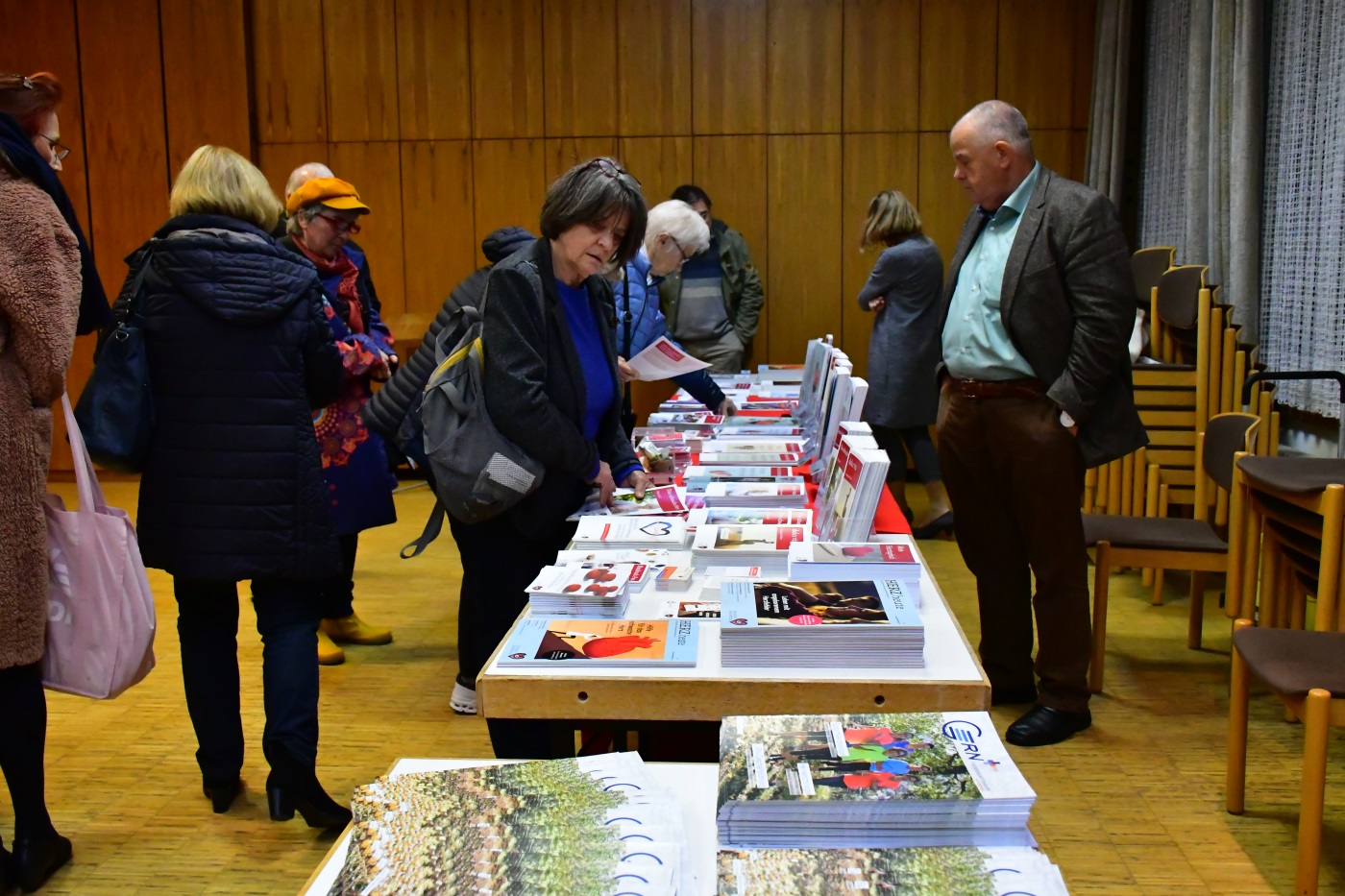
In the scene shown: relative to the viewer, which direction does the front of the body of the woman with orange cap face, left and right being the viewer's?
facing the viewer and to the right of the viewer

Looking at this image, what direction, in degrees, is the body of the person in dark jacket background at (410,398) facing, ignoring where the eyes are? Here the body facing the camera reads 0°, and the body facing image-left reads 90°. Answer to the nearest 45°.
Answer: approximately 270°

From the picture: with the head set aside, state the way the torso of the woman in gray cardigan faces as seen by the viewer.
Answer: to the viewer's left

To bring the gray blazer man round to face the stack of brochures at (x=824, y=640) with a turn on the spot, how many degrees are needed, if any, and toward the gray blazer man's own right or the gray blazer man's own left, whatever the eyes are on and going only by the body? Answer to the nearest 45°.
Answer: approximately 45° to the gray blazer man's own left

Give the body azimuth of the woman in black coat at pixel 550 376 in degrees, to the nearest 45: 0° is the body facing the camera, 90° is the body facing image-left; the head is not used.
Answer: approximately 315°

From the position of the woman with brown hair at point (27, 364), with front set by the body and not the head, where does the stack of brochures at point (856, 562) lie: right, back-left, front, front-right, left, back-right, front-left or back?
front-right

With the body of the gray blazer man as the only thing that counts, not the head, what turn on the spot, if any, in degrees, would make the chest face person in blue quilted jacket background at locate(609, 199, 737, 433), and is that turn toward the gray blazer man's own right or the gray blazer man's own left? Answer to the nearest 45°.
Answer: approximately 90° to the gray blazer man's own right

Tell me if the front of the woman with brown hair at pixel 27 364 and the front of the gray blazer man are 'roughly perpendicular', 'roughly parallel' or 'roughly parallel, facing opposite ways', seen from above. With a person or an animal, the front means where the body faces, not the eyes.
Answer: roughly parallel, facing opposite ways

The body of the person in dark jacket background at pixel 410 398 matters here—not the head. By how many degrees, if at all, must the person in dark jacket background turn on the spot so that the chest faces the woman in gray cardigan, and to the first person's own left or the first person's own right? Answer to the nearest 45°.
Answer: approximately 45° to the first person's own left

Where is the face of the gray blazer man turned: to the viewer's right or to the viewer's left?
to the viewer's left

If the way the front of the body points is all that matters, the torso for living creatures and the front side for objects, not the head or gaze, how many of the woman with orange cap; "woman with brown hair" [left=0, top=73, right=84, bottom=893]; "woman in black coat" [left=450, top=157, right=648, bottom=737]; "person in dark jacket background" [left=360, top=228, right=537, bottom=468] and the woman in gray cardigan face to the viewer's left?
1

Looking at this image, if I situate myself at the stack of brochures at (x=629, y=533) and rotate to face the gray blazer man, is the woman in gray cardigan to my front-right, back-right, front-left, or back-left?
front-left

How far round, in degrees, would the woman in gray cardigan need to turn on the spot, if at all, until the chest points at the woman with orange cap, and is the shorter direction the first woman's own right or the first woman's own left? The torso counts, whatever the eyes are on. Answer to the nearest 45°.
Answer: approximately 45° to the first woman's own left

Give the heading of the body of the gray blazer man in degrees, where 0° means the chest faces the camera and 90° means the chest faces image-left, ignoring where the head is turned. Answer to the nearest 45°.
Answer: approximately 45°

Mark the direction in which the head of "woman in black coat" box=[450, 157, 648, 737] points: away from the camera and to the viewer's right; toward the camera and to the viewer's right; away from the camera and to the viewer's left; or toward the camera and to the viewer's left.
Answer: toward the camera and to the viewer's right

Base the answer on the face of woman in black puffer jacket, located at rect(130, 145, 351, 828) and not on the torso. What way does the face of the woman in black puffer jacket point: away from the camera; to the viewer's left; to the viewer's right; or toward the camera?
away from the camera

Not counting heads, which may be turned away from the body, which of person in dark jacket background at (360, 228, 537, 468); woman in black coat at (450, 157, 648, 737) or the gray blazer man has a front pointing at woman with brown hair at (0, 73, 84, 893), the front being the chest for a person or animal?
the gray blazer man
